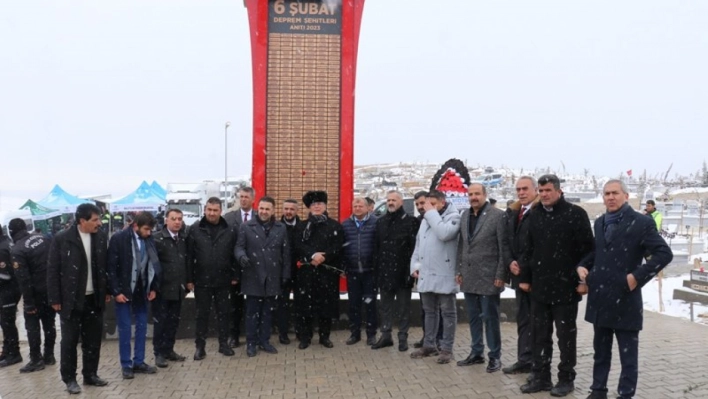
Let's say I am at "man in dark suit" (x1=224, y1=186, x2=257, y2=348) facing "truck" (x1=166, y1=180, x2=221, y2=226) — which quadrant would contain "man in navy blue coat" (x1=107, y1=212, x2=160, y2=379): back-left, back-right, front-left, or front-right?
back-left

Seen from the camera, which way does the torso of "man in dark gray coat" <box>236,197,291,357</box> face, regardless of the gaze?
toward the camera

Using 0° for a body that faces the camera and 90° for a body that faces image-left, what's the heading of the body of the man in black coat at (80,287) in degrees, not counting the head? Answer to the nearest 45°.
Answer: approximately 315°

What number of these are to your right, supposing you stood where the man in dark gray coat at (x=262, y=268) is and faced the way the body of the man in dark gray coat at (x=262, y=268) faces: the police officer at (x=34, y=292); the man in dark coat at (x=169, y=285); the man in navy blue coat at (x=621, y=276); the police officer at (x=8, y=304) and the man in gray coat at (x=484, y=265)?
3

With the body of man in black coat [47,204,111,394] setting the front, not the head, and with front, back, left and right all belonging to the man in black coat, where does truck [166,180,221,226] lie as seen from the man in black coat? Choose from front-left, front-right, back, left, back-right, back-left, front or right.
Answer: back-left

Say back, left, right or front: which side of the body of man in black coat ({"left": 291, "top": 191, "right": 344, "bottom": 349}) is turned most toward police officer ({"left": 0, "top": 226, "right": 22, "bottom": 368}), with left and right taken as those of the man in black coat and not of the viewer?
right

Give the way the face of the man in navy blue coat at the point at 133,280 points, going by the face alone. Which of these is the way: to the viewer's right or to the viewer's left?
to the viewer's right

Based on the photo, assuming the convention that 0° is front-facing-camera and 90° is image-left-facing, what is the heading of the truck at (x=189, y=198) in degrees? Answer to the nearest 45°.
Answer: approximately 45°

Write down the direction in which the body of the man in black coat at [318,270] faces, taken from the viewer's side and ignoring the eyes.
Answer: toward the camera

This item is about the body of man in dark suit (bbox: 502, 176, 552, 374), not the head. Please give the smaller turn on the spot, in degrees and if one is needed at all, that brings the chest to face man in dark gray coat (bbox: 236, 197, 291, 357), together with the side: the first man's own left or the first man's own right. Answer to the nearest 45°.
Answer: approximately 45° to the first man's own right

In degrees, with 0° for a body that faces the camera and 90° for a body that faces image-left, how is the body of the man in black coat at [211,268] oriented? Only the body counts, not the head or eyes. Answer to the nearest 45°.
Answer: approximately 0°
